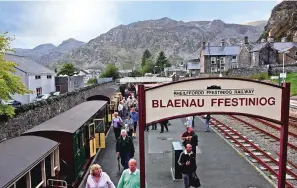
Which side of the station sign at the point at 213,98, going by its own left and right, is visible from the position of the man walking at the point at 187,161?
back

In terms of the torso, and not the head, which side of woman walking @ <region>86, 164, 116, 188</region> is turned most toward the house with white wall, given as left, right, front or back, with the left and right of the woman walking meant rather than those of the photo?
back

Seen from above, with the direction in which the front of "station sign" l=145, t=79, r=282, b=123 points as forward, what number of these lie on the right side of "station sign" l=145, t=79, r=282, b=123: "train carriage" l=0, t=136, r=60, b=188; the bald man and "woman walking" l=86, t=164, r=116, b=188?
3

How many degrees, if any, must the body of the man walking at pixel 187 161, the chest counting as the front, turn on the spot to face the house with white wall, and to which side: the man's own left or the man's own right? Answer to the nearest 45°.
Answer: approximately 135° to the man's own right

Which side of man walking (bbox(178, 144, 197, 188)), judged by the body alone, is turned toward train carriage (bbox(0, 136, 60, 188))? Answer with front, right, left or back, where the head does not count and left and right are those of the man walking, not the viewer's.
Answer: right

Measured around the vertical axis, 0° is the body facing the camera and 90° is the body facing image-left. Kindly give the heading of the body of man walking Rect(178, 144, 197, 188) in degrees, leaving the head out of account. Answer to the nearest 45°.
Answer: approximately 0°

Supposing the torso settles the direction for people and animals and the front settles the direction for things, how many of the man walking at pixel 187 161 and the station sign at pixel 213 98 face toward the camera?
2

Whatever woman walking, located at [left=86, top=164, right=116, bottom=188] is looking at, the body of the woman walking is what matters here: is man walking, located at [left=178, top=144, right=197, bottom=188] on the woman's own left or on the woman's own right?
on the woman's own left

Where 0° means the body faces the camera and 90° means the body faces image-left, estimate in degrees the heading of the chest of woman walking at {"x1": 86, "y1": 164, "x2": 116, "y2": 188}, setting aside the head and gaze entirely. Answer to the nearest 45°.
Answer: approximately 0°
